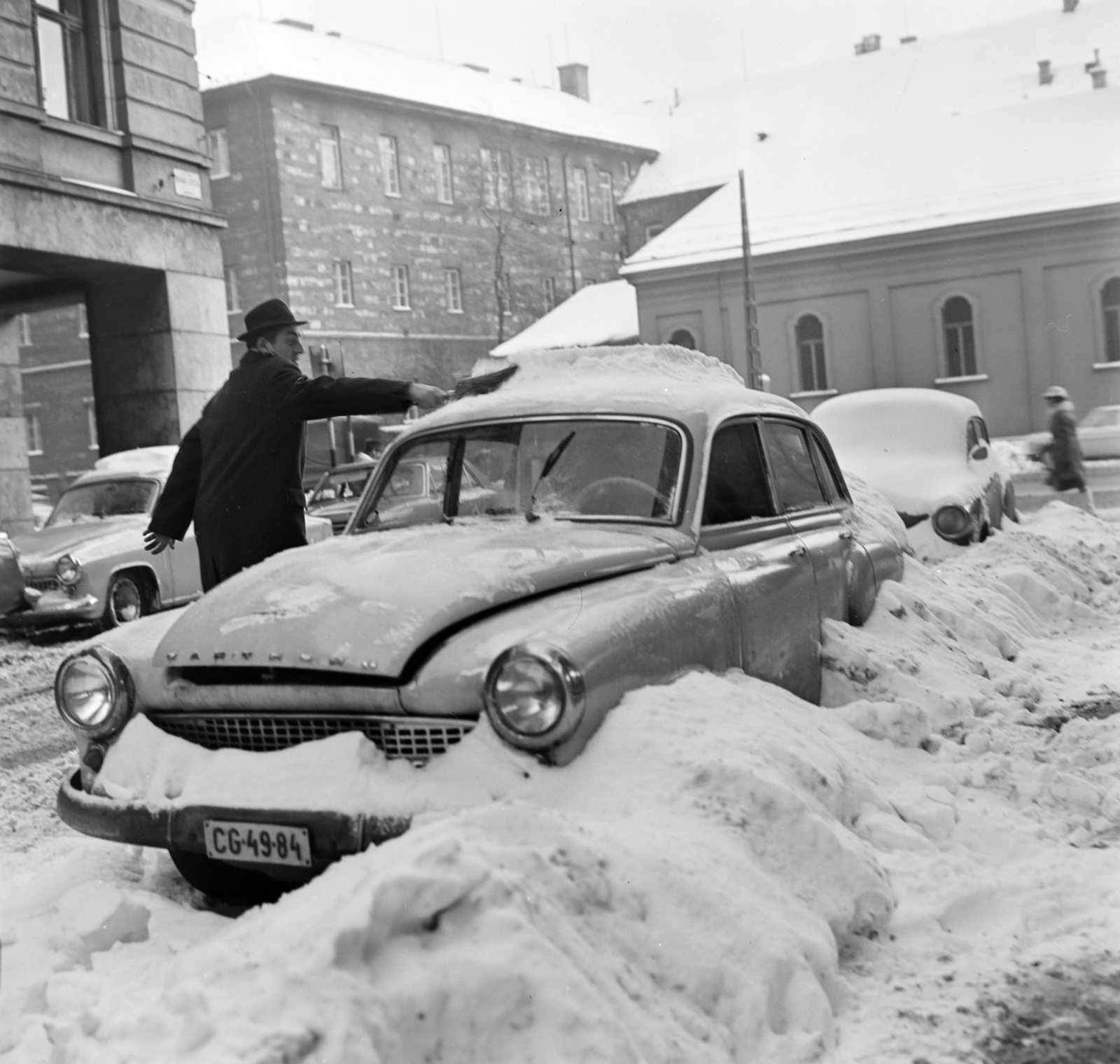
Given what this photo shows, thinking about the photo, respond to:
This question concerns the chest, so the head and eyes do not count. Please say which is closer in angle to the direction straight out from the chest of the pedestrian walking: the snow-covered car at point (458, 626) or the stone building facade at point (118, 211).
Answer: the stone building facade

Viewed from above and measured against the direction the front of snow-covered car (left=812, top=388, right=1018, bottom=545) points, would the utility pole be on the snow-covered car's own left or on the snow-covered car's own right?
on the snow-covered car's own right

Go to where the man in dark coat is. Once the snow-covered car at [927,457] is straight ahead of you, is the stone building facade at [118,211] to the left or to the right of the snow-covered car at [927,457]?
left

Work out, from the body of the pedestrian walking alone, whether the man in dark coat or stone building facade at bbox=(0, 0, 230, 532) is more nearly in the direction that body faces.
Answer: the stone building facade

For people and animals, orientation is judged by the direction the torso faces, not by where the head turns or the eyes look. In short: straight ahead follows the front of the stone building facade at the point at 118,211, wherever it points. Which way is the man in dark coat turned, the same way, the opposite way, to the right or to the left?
to the left

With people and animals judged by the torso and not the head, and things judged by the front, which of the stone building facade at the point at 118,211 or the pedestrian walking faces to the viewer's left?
the pedestrian walking

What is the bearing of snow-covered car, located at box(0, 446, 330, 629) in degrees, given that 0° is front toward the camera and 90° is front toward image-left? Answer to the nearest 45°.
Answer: approximately 45°

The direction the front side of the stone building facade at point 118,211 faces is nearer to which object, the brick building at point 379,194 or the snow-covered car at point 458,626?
the snow-covered car

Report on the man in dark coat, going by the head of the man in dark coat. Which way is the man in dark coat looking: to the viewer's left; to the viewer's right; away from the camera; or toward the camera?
to the viewer's right

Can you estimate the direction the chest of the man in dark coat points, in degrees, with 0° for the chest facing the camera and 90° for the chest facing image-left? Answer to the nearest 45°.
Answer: approximately 225°

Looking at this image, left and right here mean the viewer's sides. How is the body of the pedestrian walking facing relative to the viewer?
facing to the left of the viewer
